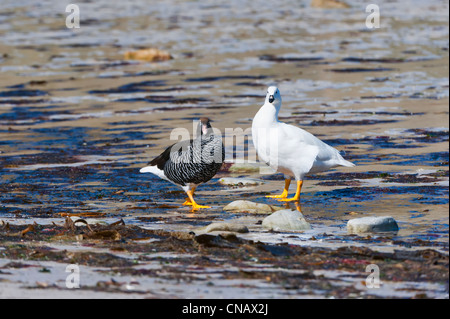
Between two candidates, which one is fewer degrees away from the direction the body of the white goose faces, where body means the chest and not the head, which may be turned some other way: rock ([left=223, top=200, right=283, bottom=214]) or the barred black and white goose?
the barred black and white goose

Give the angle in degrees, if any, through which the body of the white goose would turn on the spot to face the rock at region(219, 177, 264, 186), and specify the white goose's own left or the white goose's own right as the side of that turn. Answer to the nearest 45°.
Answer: approximately 45° to the white goose's own right

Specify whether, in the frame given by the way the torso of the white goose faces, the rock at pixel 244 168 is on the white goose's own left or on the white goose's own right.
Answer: on the white goose's own right

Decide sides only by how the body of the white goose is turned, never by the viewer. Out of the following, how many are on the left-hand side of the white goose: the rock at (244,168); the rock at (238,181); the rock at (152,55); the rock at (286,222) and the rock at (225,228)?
2

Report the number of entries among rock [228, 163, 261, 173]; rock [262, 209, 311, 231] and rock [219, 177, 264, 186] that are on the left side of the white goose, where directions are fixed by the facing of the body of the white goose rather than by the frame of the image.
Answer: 1

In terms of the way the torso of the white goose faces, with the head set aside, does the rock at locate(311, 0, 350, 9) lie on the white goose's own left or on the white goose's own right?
on the white goose's own right

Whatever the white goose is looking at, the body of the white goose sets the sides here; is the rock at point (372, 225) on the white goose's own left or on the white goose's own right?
on the white goose's own left

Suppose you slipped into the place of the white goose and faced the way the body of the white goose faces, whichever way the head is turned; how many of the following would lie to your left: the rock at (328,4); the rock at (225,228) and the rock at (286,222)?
2

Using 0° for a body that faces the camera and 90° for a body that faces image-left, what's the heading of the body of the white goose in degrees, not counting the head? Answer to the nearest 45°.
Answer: approximately 90°

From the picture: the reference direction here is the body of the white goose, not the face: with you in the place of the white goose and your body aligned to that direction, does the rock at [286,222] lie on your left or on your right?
on your left

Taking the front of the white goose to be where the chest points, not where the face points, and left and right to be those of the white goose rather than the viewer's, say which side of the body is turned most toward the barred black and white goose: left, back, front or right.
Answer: front
